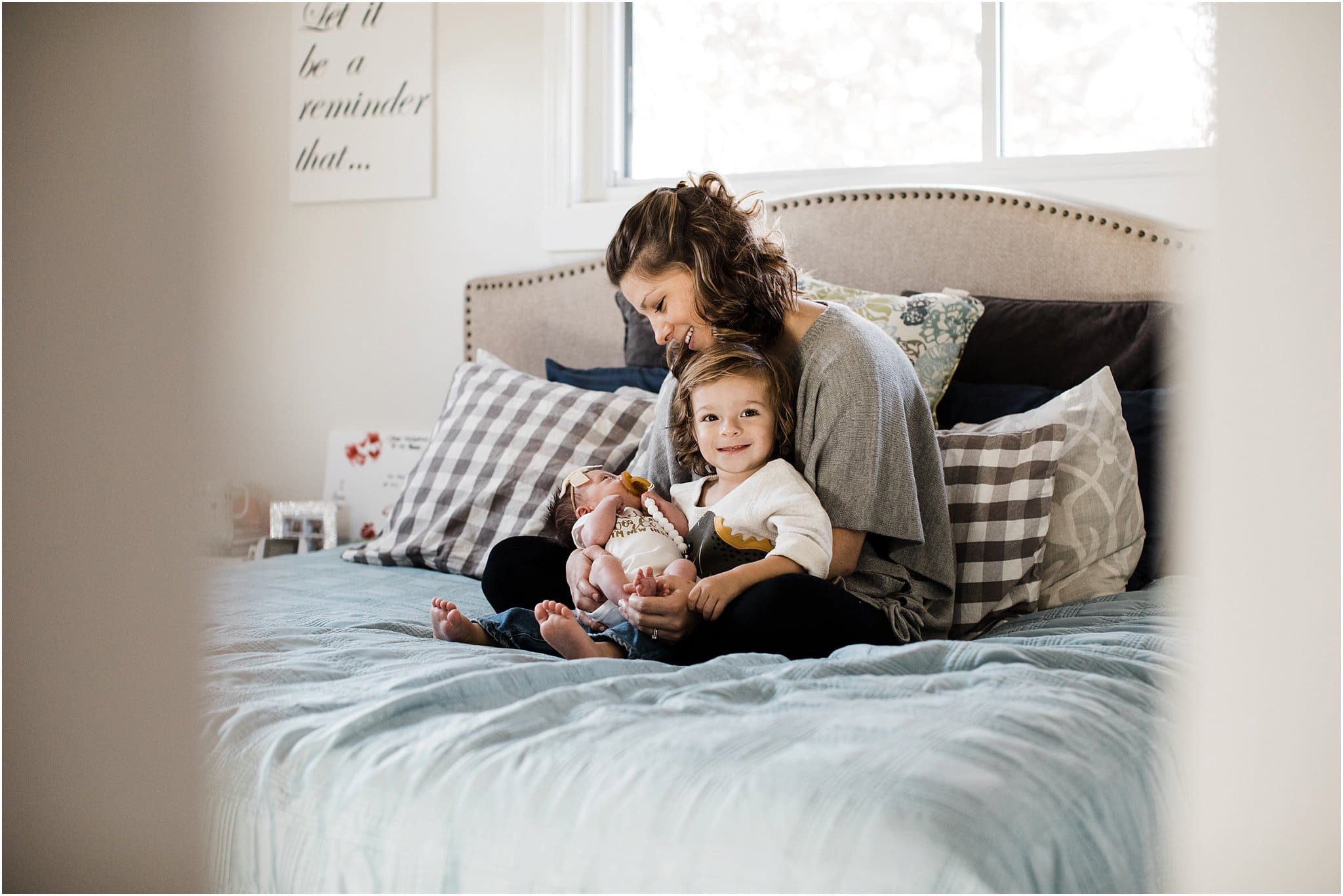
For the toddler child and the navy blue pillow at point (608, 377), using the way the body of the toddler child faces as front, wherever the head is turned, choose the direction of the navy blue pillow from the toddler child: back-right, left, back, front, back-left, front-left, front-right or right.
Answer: back-right

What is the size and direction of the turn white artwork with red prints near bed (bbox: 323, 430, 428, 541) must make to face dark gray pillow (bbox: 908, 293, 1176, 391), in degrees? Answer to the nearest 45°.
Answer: approximately 45° to its left

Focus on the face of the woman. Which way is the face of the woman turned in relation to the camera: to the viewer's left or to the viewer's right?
to the viewer's left

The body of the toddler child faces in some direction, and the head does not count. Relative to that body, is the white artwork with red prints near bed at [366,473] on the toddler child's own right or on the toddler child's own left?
on the toddler child's own right

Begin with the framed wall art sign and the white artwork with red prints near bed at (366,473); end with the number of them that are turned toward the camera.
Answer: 2

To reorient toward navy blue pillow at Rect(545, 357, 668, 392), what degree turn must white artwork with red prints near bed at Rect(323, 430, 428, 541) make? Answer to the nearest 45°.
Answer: approximately 45° to its left
